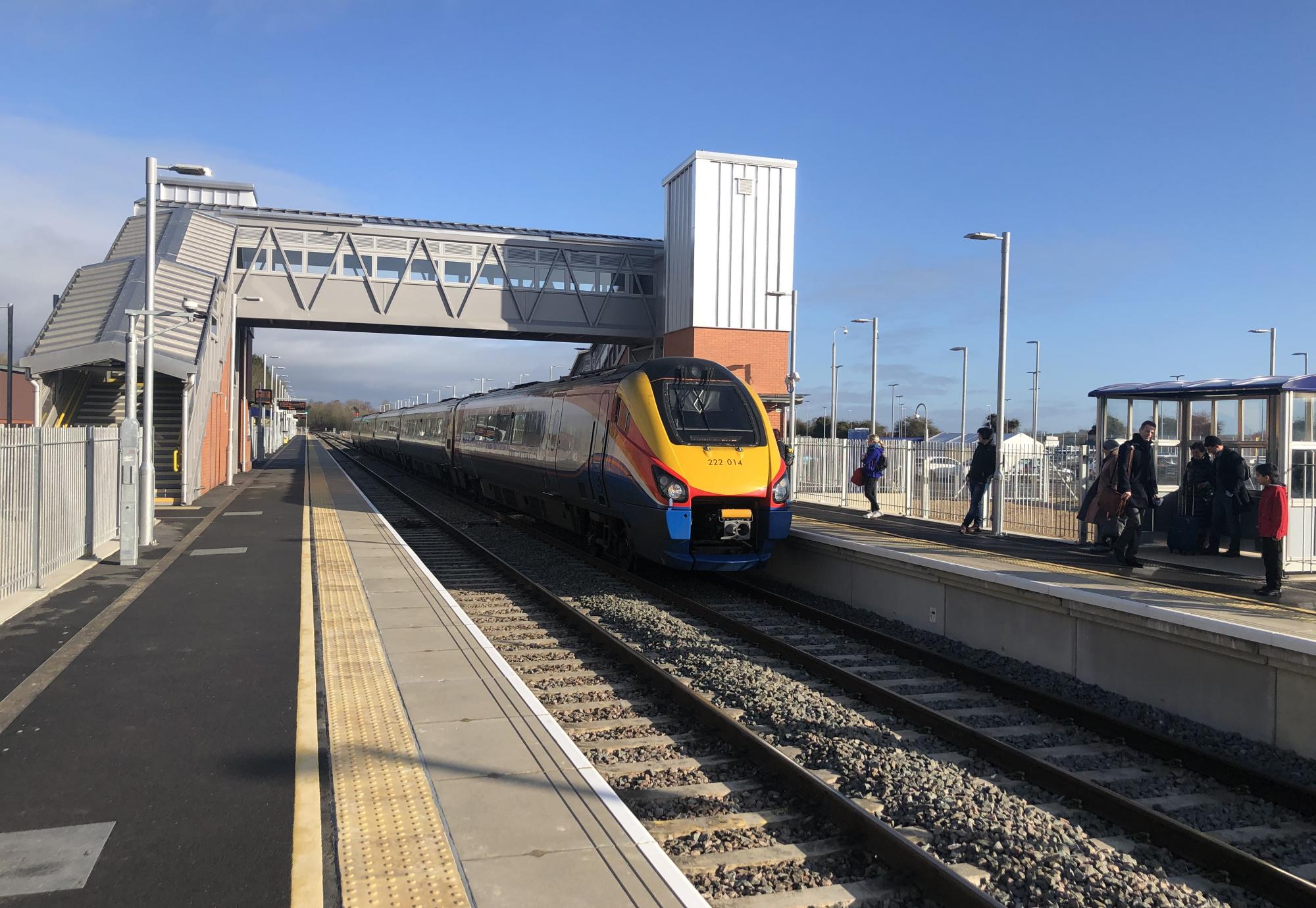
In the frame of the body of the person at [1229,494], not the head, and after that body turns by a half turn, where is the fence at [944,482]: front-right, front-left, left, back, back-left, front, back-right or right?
back-left

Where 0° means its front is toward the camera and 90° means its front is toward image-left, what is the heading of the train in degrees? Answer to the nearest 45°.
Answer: approximately 315°

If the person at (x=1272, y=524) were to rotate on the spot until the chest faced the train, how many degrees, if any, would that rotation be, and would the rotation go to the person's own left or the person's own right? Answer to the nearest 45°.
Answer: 0° — they already face it

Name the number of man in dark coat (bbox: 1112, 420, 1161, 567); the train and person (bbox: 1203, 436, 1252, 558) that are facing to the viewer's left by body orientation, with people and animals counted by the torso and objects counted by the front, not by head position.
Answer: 1

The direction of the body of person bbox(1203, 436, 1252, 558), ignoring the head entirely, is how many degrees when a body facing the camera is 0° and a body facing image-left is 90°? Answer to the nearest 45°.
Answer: approximately 90°

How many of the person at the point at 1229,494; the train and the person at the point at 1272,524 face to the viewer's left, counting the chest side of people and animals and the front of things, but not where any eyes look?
2

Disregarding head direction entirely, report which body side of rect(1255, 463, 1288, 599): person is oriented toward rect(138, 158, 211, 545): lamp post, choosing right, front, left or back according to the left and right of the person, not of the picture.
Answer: front

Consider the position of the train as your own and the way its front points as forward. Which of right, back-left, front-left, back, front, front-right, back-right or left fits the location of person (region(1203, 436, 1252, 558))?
front-left

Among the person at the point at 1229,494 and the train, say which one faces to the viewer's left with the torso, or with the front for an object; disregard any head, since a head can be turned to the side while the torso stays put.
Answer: the person

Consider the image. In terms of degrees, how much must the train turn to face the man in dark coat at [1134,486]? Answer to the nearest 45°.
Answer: approximately 45° to its left

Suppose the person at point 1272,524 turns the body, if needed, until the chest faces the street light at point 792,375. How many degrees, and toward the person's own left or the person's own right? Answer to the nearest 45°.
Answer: approximately 45° to the person's own right

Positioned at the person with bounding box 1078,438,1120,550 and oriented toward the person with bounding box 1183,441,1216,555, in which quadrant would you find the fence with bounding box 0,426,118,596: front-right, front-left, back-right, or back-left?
back-right
